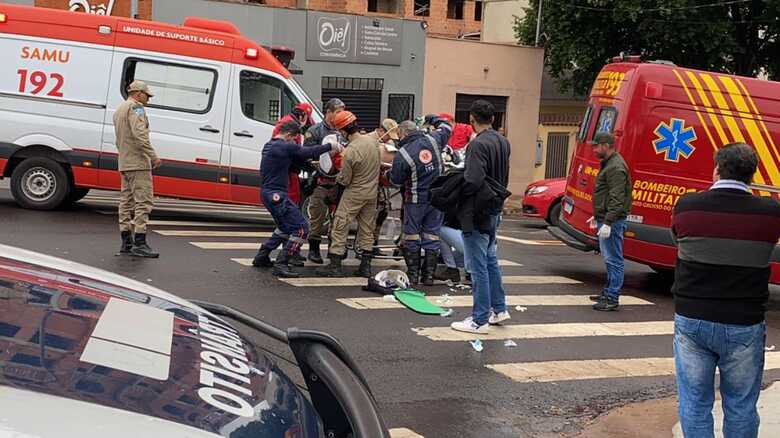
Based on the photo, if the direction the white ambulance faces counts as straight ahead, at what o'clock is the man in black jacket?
The man in black jacket is roughly at 2 o'clock from the white ambulance.

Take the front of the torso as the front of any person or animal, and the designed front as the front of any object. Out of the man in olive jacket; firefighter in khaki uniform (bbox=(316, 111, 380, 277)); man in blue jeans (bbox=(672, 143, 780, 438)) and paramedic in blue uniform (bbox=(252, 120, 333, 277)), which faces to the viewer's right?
the paramedic in blue uniform

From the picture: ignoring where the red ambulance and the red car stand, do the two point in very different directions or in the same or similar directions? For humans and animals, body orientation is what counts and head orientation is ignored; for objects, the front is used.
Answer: very different directions

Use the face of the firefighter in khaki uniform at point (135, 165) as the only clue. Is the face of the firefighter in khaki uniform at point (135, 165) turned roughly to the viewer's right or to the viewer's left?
to the viewer's right

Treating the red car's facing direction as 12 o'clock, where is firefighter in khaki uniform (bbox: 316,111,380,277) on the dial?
The firefighter in khaki uniform is roughly at 11 o'clock from the red car.

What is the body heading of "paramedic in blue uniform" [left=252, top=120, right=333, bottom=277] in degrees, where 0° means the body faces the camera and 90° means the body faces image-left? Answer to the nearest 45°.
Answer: approximately 270°

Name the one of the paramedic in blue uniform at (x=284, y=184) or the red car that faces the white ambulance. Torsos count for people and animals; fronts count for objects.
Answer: the red car

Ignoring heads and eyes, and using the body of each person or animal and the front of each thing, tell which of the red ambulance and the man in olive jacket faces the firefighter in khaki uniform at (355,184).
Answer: the man in olive jacket

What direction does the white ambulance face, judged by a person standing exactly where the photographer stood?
facing to the right of the viewer
